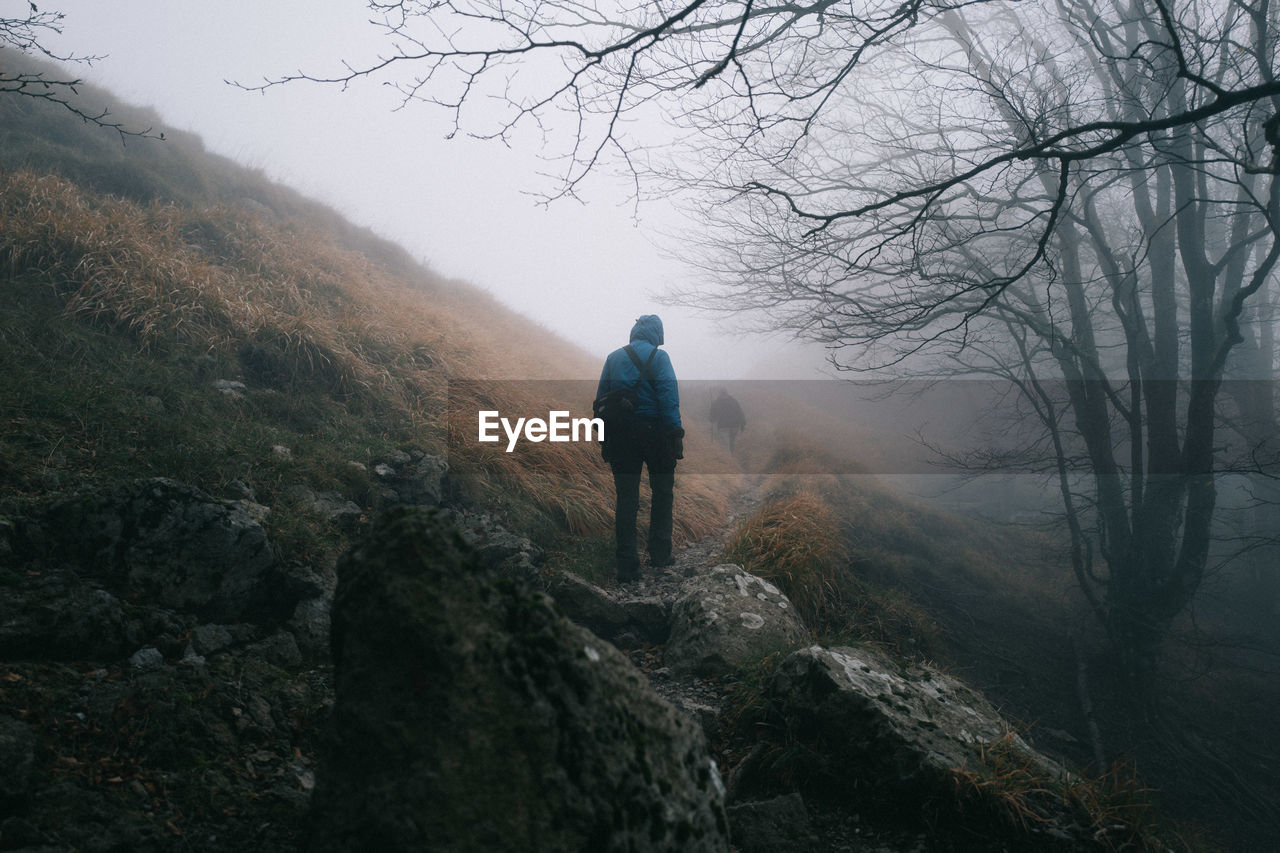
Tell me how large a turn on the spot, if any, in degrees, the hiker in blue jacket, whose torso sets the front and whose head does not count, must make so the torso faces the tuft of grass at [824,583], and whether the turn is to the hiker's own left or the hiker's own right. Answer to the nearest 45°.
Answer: approximately 90° to the hiker's own right

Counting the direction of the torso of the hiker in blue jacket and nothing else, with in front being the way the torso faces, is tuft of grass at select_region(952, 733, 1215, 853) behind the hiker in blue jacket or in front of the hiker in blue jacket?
behind

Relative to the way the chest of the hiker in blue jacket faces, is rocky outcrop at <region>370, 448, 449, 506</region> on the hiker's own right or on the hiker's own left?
on the hiker's own left

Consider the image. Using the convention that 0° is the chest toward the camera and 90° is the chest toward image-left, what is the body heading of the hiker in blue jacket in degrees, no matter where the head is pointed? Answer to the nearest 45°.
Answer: approximately 180°

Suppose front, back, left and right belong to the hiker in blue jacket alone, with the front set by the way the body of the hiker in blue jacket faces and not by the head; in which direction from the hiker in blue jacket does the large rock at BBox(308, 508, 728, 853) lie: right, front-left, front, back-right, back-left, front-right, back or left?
back

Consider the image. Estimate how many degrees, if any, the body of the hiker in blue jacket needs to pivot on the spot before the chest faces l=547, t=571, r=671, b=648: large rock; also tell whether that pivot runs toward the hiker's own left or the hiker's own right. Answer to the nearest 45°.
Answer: approximately 180°

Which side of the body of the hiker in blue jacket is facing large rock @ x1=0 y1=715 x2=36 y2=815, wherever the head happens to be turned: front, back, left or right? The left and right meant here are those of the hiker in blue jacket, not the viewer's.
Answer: back
